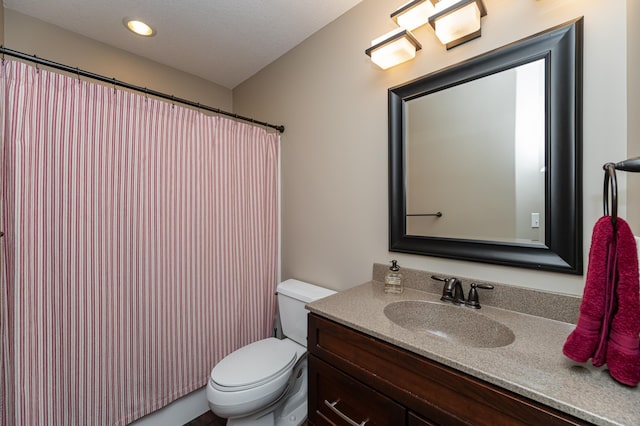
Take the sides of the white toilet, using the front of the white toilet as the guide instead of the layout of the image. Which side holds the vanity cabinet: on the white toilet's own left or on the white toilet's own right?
on the white toilet's own left

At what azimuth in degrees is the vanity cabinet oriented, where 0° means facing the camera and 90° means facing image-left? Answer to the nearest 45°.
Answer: approximately 45°

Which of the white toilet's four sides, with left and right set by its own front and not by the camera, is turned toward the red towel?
left

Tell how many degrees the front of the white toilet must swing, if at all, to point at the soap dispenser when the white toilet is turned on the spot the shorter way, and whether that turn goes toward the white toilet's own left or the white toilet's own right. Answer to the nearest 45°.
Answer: approximately 90° to the white toilet's own left

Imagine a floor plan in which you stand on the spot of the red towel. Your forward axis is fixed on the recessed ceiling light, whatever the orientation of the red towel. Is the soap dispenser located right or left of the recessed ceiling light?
right

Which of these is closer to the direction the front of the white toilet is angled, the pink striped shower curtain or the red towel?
the pink striped shower curtain

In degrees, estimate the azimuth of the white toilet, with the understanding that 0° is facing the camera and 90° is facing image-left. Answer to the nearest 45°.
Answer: approximately 45°

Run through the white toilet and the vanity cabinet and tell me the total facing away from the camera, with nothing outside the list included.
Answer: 0

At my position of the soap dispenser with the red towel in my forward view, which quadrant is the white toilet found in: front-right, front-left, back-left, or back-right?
back-right
